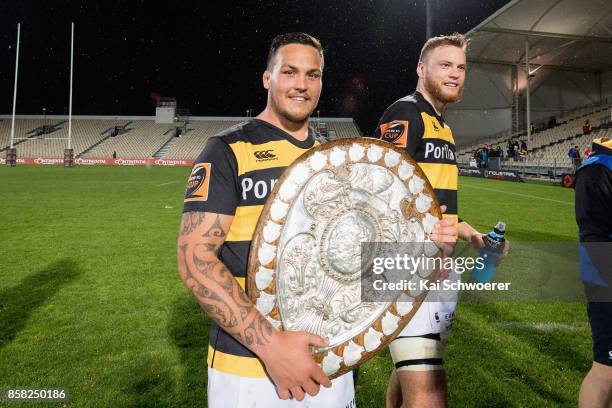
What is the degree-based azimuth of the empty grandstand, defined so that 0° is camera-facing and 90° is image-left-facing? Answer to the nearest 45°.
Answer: approximately 0°

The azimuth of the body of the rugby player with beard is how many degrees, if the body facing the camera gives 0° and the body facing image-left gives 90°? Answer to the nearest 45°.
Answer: approximately 315°

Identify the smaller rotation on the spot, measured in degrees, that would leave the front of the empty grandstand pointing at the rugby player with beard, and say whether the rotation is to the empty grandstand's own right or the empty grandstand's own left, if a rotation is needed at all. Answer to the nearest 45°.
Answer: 0° — it already faces them

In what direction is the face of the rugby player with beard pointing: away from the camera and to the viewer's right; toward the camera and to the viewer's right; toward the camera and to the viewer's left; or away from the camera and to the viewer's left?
toward the camera and to the viewer's right

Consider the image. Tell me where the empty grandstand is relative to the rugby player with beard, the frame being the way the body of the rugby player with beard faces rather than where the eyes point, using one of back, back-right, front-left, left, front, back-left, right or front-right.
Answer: back
